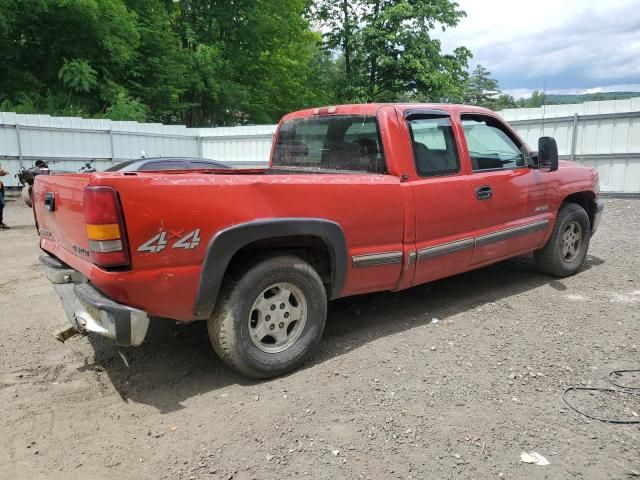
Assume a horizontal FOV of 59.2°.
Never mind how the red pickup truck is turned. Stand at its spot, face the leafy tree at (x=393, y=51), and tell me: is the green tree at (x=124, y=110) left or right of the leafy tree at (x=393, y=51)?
left

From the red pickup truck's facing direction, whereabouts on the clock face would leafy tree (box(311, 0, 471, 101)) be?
The leafy tree is roughly at 11 o'clock from the red pickup truck.

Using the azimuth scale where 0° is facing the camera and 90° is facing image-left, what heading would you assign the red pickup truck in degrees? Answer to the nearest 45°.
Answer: approximately 225°

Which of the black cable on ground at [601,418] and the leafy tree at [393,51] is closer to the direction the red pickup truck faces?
the leafy tree

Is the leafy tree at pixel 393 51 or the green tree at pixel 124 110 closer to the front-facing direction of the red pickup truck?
the leafy tree

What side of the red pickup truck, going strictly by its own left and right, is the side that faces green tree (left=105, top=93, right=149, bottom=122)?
left

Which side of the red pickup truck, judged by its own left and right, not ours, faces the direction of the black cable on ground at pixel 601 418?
right
